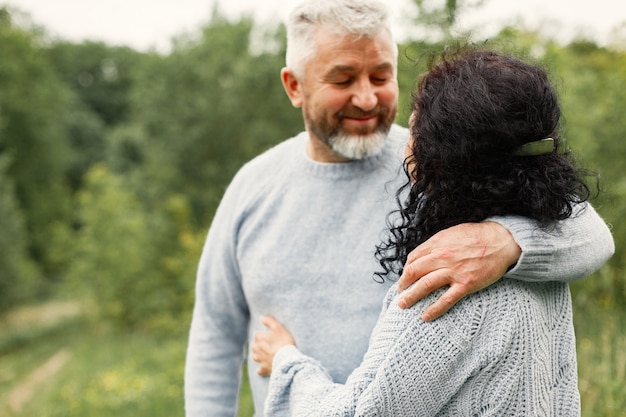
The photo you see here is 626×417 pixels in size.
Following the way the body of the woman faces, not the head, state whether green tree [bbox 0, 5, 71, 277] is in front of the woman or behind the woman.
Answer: in front

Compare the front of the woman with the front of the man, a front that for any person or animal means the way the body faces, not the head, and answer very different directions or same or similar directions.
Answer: very different directions

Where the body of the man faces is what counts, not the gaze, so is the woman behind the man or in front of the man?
in front

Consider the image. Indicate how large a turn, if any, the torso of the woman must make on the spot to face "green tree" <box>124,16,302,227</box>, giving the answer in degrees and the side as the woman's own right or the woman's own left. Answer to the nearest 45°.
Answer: approximately 45° to the woman's own right

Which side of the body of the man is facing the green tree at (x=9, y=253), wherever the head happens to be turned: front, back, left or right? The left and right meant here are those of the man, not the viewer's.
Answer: back

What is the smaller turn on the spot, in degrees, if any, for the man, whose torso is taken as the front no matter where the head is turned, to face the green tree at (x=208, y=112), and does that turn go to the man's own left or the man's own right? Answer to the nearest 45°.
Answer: approximately 135° to the man's own left

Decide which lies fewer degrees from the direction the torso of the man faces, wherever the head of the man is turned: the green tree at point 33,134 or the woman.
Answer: the woman

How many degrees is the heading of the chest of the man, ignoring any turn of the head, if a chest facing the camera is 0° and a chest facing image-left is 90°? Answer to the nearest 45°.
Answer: approximately 315°

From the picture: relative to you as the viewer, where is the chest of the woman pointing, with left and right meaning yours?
facing away from the viewer and to the left of the viewer

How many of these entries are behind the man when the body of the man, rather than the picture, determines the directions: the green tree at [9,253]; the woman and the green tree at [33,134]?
2

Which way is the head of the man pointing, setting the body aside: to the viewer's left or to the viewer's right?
to the viewer's right

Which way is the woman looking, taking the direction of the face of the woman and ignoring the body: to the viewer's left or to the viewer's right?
to the viewer's left
